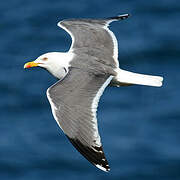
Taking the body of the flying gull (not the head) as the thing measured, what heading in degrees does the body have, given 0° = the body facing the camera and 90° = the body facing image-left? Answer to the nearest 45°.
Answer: approximately 90°
